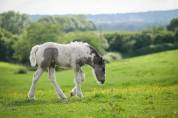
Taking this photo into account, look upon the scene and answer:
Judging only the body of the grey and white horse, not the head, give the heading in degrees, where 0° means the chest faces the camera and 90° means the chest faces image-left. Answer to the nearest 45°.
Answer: approximately 270°
